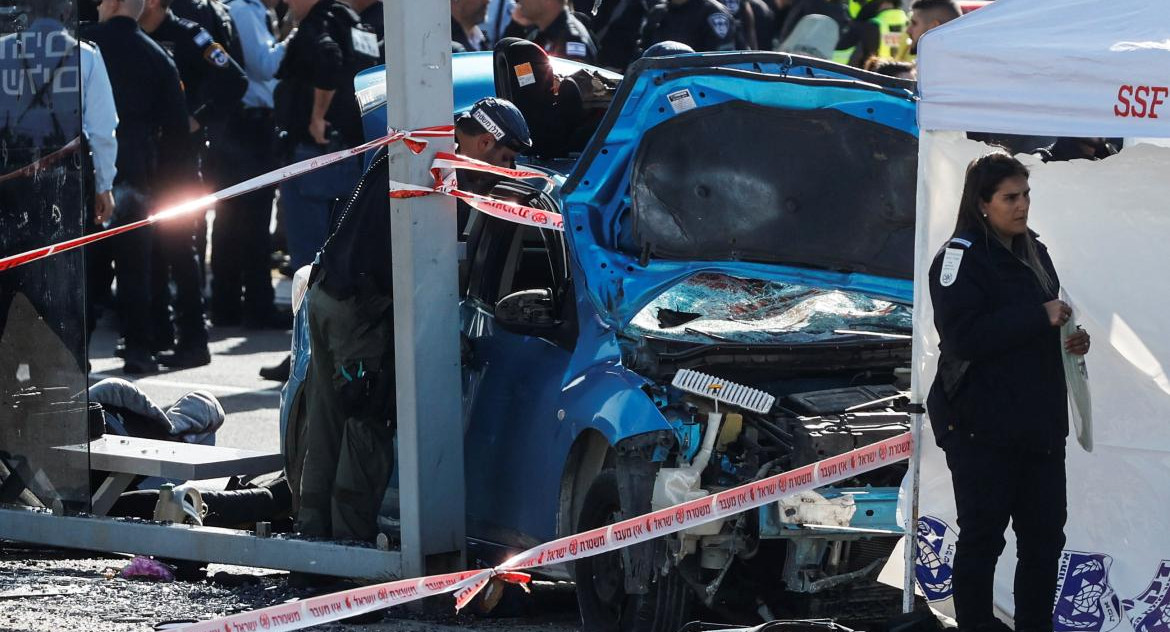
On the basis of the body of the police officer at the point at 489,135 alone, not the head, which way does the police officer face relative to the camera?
to the viewer's right

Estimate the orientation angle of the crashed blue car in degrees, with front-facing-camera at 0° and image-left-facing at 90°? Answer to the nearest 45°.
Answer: approximately 315°

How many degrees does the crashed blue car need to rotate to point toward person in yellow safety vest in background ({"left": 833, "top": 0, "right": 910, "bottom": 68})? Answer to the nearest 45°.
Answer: approximately 135° to its left
